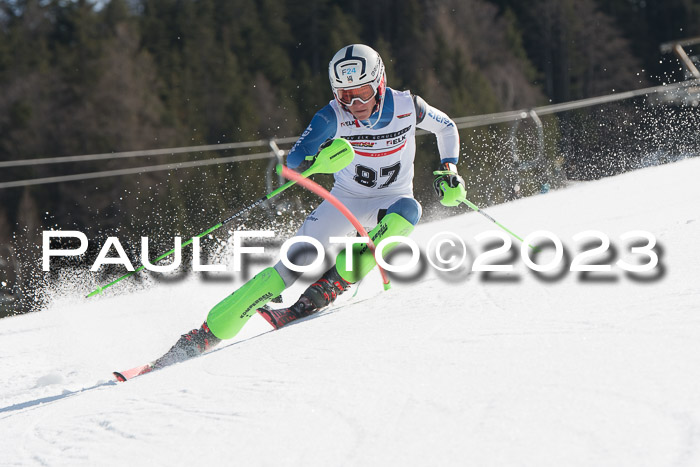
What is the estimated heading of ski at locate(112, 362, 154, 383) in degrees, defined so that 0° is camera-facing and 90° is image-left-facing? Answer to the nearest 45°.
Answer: approximately 45°

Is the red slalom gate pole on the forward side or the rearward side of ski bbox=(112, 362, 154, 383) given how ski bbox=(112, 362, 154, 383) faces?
on the rearward side
